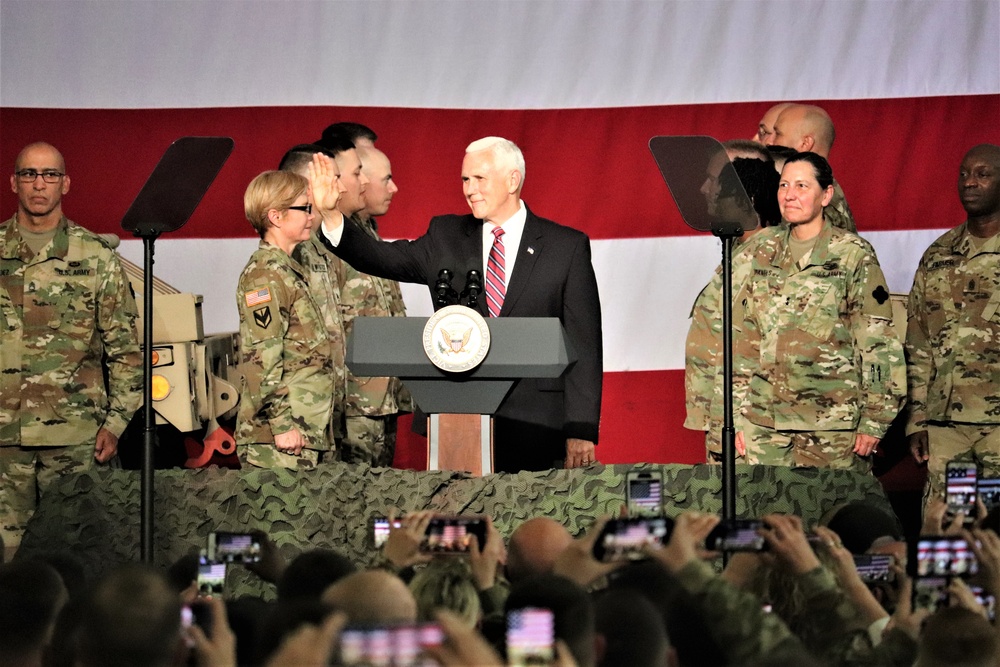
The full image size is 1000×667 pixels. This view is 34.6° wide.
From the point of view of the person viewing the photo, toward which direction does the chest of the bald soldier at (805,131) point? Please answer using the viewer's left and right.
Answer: facing to the left of the viewer

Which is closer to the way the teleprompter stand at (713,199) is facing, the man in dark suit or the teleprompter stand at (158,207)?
the man in dark suit

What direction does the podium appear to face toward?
toward the camera

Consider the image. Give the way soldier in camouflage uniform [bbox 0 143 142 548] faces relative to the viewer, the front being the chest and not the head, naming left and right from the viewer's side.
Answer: facing the viewer

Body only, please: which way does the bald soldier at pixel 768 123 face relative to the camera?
to the viewer's left

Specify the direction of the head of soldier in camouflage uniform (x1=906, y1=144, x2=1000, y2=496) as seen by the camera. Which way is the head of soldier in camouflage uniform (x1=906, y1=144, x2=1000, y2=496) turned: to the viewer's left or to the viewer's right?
to the viewer's left

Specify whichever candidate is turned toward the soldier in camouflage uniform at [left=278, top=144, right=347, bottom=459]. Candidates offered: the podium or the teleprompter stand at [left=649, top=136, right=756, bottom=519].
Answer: the teleprompter stand

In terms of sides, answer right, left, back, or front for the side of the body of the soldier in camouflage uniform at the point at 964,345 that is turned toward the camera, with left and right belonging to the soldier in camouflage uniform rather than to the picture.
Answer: front

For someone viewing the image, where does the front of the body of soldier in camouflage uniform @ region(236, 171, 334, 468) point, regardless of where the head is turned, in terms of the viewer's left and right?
facing to the right of the viewer

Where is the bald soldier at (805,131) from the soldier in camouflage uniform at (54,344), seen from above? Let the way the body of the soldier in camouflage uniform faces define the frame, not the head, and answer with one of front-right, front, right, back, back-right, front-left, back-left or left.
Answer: left

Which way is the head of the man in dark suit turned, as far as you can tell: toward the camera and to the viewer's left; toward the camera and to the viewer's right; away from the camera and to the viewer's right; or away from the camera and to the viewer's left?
toward the camera and to the viewer's left
